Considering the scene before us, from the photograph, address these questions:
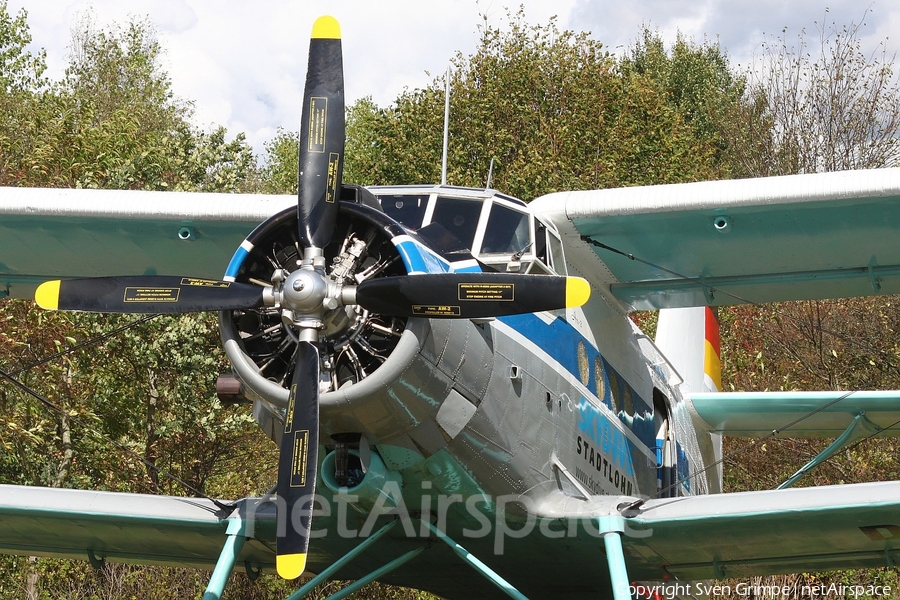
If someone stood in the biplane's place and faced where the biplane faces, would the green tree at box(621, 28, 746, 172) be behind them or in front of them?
behind

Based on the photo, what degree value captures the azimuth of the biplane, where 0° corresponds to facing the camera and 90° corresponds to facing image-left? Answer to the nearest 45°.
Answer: approximately 45°

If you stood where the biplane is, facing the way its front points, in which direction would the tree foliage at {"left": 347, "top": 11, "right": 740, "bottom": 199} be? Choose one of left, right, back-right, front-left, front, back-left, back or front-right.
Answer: back-right

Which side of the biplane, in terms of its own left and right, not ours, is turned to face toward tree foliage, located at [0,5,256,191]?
right
